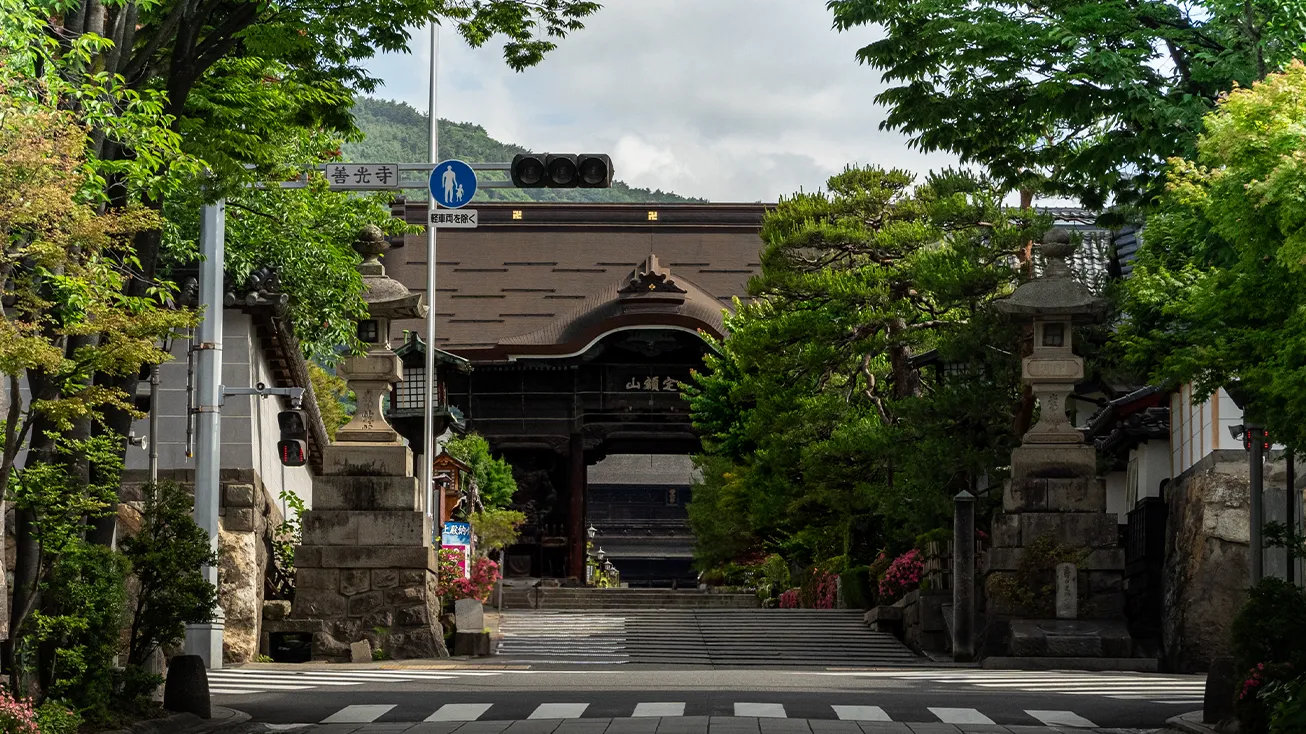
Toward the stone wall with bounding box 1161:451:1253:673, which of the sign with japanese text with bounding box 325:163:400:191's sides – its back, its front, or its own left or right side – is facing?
left

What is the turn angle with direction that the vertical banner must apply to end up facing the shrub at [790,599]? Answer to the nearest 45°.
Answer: approximately 135° to its left

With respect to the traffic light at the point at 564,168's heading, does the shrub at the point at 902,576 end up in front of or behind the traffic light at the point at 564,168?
behind

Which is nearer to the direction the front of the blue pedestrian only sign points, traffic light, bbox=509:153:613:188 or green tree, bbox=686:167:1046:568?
the traffic light

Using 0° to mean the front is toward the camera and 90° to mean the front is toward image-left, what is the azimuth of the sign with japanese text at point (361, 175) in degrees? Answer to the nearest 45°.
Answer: approximately 0°

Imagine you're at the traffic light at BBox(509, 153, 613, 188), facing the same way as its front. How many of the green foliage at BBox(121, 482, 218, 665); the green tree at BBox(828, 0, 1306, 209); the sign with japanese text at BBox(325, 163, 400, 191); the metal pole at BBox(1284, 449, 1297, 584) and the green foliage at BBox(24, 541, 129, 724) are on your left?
2

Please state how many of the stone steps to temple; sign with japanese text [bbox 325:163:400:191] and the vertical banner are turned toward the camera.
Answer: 3

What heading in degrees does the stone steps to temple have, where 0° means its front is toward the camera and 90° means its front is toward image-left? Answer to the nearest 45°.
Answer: approximately 0°

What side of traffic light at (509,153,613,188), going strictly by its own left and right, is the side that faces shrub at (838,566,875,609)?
back

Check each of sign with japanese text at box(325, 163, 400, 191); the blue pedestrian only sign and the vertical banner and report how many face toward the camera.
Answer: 3
